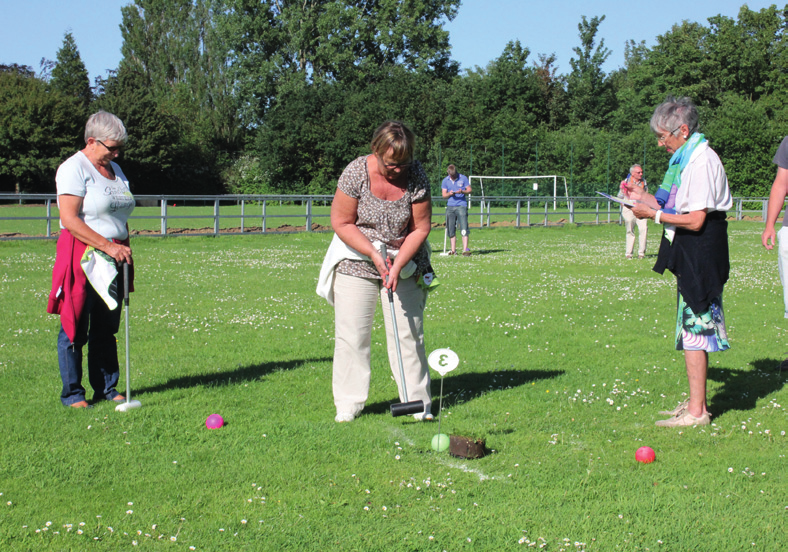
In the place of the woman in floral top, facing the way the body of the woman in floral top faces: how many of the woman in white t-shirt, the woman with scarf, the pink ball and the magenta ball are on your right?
2

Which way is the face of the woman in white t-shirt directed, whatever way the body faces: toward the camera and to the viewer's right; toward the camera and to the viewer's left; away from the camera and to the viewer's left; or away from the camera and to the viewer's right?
toward the camera and to the viewer's right

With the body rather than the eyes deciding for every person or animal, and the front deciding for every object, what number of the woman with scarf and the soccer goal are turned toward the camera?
1

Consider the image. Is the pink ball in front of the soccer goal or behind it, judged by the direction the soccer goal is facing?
in front

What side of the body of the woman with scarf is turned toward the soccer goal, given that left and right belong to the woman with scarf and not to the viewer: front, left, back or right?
right

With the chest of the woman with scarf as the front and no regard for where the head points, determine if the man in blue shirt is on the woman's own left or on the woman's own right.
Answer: on the woman's own right

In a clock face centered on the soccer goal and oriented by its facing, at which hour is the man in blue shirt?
The man in blue shirt is roughly at 12 o'clock from the soccer goal.

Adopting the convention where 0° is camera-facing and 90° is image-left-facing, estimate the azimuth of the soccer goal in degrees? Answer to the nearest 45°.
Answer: approximately 0°

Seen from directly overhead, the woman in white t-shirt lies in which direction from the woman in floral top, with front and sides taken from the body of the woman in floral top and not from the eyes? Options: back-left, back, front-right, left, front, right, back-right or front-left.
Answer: right

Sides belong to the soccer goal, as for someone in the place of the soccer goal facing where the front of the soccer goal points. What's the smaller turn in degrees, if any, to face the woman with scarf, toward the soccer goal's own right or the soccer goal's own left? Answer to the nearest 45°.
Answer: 0° — it already faces them

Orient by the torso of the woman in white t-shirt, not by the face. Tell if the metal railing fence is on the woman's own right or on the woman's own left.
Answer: on the woman's own left

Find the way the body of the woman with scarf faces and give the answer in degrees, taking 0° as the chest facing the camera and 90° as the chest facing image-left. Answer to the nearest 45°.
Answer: approximately 90°
